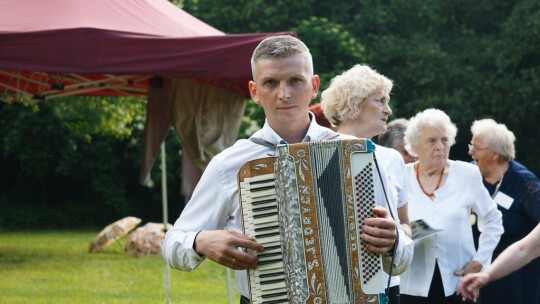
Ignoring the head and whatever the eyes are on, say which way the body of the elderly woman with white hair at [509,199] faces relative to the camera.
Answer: to the viewer's left

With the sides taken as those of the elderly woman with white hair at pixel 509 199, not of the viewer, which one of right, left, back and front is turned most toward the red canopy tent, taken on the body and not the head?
front

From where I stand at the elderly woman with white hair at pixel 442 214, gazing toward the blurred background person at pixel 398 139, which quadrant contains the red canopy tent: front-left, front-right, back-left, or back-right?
front-left

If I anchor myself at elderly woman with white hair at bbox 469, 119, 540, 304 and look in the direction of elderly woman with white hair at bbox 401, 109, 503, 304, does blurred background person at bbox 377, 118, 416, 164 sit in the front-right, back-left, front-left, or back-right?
front-right

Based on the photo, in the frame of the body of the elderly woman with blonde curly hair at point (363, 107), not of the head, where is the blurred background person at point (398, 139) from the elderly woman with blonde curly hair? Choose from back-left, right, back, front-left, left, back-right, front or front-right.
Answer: left

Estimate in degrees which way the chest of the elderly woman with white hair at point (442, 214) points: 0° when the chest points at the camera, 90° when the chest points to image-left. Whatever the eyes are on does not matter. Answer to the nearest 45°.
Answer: approximately 0°

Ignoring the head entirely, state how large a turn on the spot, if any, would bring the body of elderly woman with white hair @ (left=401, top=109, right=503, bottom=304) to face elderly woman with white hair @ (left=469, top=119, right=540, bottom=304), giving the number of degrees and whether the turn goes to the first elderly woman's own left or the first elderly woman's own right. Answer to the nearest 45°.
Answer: approximately 135° to the first elderly woman's own left
